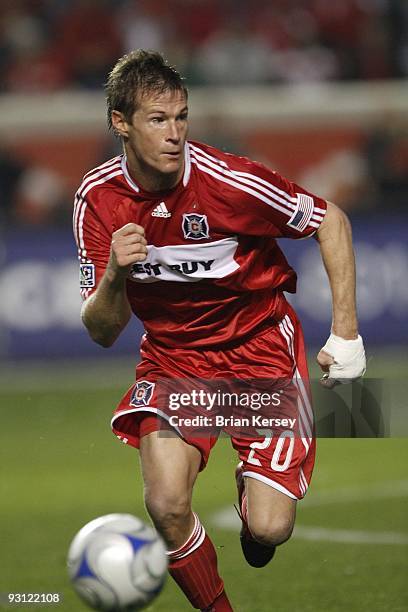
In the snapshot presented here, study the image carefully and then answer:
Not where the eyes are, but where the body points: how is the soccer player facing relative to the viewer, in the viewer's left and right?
facing the viewer
